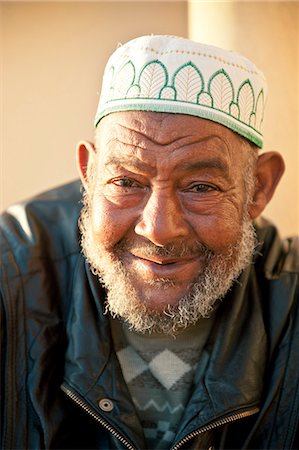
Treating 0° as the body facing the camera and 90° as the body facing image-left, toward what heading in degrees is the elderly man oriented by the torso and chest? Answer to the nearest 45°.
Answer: approximately 0°
